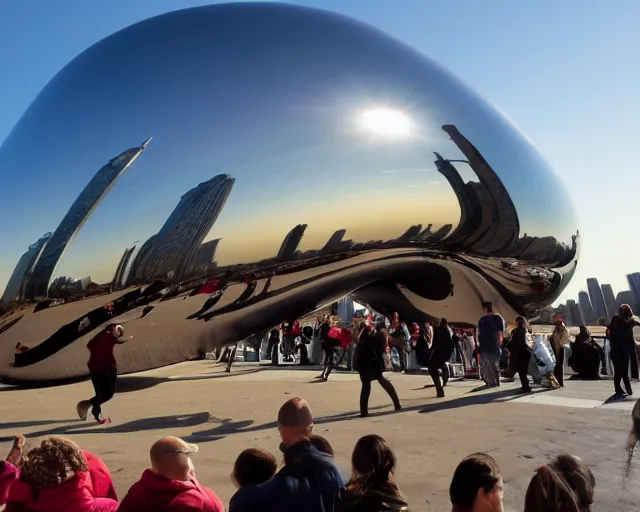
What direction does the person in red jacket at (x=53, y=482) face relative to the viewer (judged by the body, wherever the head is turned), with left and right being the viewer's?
facing away from the viewer

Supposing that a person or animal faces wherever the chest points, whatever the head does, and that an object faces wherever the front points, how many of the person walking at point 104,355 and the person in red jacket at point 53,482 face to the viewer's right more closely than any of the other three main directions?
1

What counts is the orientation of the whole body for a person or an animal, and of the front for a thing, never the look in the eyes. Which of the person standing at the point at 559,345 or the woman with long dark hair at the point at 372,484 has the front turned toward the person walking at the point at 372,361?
the woman with long dark hair

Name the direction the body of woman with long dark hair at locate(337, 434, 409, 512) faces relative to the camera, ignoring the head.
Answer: away from the camera

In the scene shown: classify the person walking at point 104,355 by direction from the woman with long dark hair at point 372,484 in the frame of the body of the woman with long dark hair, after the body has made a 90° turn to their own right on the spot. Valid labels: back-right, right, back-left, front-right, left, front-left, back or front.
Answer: back-left

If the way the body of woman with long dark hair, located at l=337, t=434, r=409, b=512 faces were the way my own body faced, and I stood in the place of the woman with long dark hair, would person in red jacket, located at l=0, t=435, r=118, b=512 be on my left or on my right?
on my left

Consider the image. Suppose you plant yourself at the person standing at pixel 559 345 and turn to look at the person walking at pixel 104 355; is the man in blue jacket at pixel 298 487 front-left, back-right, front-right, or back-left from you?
front-left

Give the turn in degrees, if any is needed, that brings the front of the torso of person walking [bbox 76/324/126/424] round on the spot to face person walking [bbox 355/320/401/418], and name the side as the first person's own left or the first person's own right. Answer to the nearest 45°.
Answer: approximately 45° to the first person's own left

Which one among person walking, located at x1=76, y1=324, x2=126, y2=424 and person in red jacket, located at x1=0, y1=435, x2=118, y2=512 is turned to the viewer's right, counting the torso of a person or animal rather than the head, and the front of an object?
the person walking

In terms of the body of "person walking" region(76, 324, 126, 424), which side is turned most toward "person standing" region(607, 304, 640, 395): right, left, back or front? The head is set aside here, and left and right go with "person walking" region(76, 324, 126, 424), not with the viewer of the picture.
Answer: front

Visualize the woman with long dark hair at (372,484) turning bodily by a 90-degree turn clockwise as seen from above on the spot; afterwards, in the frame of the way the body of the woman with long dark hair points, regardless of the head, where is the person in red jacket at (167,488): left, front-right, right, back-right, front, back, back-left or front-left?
back

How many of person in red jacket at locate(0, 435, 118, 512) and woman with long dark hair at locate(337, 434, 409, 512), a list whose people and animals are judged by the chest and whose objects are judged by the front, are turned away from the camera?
2
